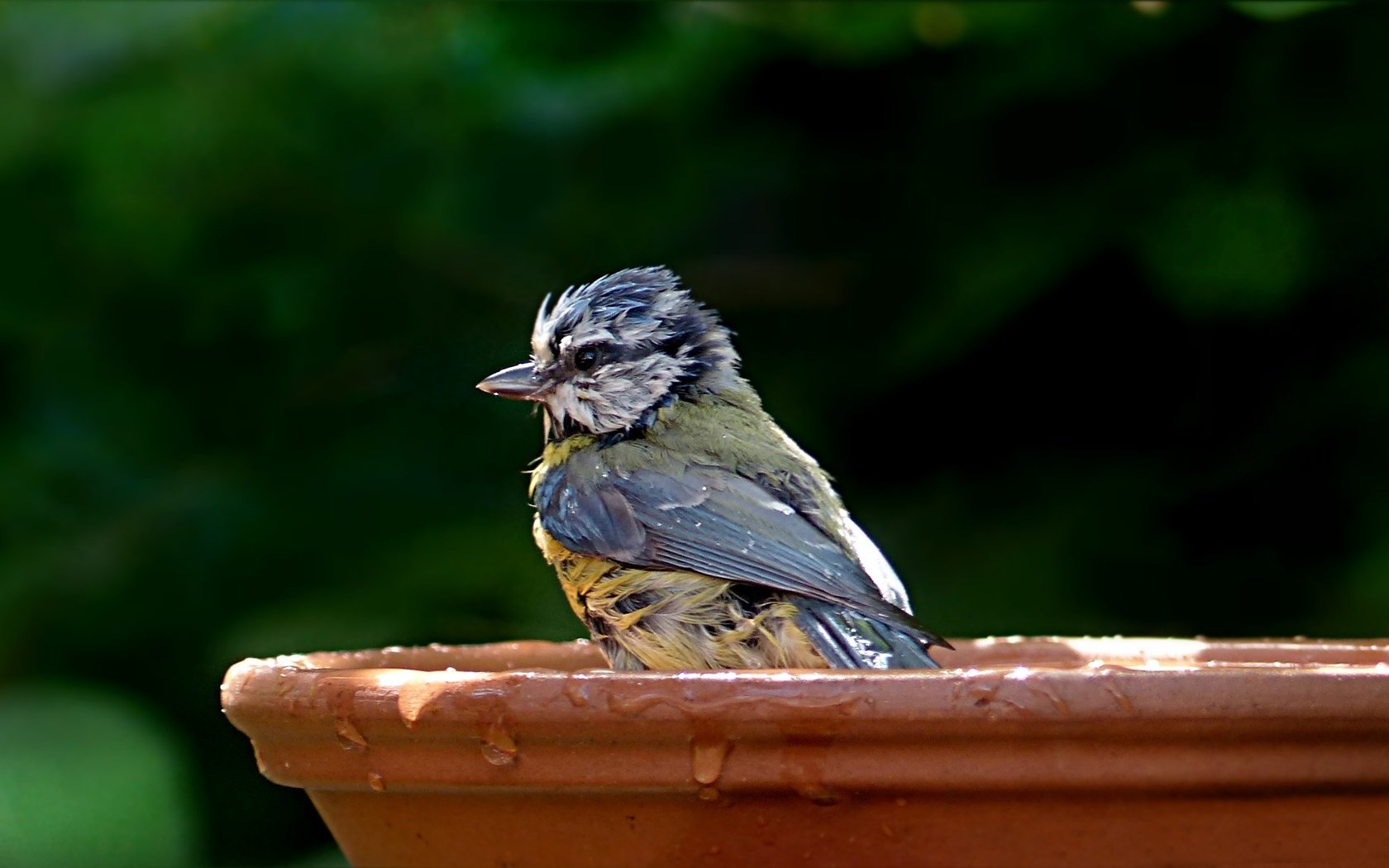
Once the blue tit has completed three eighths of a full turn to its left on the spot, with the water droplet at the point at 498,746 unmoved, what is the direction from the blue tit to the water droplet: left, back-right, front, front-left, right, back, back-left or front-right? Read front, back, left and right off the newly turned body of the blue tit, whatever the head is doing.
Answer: front-right

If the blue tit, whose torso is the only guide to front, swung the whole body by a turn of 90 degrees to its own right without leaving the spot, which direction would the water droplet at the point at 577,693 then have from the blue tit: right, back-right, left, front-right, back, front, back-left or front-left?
back

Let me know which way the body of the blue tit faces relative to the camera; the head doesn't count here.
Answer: to the viewer's left

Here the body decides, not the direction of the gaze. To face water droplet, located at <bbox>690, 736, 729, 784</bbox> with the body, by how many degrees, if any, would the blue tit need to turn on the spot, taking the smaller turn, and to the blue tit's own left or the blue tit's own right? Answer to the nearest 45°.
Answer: approximately 90° to the blue tit's own left
